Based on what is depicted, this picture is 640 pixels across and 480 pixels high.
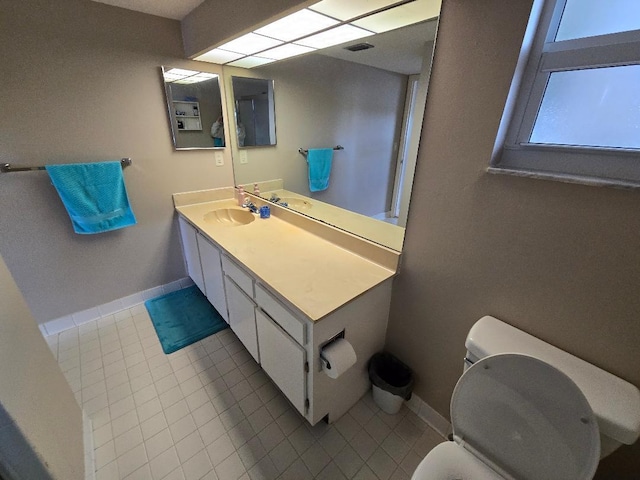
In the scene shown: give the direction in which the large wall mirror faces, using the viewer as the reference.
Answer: facing the viewer and to the left of the viewer

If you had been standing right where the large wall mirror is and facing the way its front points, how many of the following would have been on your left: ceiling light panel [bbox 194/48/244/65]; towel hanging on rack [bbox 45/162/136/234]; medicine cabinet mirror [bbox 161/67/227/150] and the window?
1

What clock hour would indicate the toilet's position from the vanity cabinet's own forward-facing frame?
The toilet is roughly at 9 o'clock from the vanity cabinet.

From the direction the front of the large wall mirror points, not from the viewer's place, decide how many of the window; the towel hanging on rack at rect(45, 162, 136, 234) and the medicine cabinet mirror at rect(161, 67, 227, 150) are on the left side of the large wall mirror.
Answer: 1

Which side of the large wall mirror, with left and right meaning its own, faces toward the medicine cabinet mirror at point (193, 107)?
right

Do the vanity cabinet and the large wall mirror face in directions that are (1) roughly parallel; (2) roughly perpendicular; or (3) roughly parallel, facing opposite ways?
roughly parallel

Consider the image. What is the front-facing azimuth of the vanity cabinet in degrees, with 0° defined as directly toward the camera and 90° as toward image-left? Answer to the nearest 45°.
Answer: approximately 45°

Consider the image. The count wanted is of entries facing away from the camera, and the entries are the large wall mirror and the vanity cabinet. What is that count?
0

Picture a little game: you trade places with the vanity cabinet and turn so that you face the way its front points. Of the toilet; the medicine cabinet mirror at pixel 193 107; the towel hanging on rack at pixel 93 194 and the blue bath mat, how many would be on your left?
1
